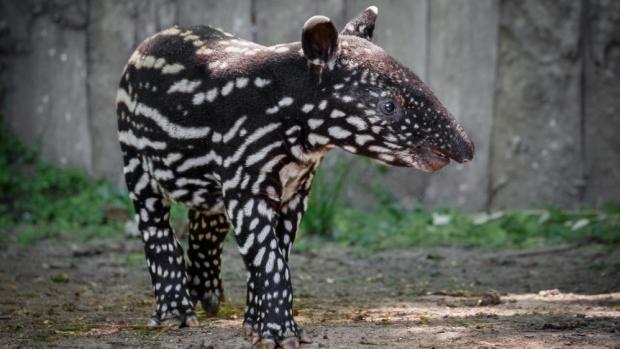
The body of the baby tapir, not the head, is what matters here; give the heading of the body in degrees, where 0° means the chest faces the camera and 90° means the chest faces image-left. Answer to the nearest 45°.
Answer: approximately 315°

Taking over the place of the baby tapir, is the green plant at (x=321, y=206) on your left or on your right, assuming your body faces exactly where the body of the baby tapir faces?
on your left
